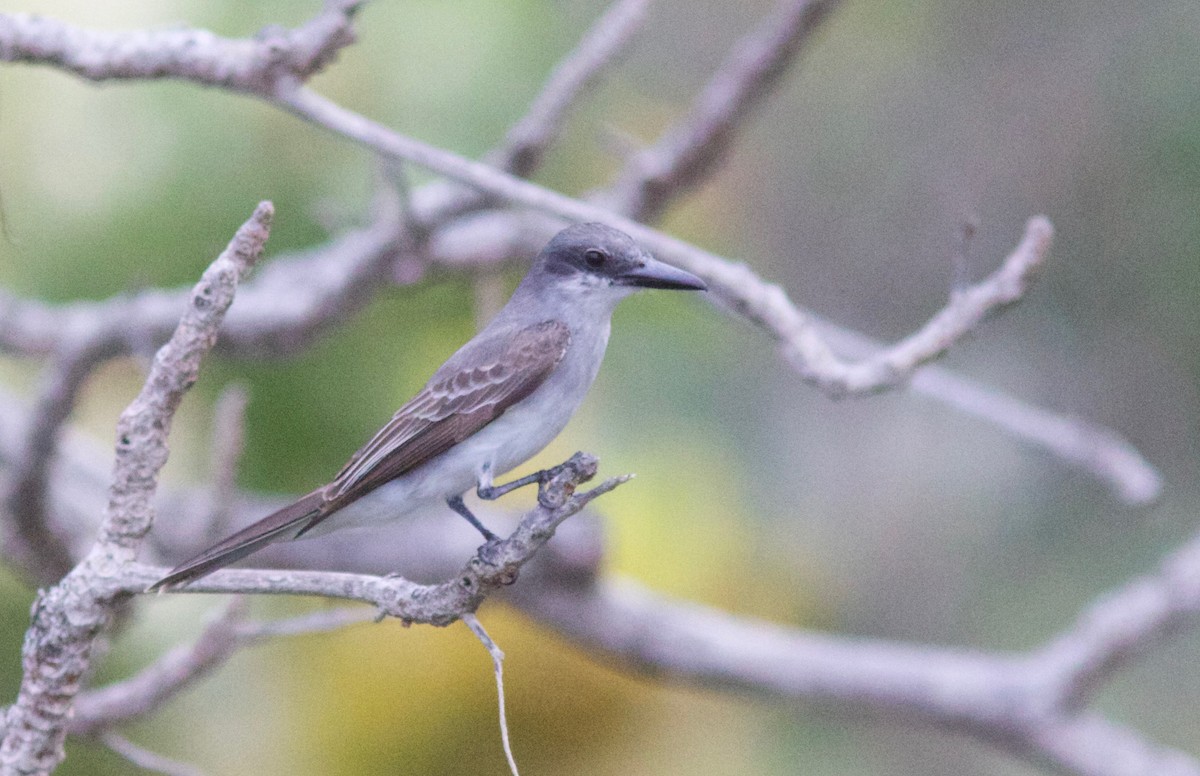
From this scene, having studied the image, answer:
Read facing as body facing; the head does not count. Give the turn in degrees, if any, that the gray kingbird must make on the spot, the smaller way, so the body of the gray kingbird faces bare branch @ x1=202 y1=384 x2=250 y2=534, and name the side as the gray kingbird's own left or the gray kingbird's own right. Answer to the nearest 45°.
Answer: approximately 135° to the gray kingbird's own left

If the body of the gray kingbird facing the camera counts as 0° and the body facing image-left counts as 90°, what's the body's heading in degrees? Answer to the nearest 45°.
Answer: approximately 270°
